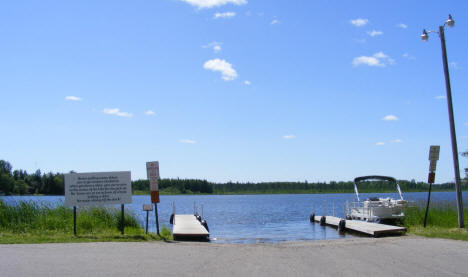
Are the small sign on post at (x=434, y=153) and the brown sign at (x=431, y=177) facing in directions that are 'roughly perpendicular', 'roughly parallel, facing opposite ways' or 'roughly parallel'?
roughly parallel

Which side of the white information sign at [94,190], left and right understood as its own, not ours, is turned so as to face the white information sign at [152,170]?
left

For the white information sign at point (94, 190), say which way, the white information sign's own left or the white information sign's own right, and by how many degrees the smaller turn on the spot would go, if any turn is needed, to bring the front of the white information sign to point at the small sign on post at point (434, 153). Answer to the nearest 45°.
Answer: approximately 90° to the white information sign's own left

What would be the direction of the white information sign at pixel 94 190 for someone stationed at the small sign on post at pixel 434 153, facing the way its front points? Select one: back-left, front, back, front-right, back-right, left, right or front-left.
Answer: front-right

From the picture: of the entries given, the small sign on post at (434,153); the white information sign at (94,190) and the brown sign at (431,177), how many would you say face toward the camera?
3

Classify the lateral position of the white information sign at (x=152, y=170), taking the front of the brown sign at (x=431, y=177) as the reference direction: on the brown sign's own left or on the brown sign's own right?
on the brown sign's own right

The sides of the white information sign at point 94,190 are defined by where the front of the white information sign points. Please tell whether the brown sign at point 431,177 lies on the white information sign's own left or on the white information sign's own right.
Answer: on the white information sign's own left

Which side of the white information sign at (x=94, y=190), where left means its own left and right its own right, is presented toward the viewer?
front

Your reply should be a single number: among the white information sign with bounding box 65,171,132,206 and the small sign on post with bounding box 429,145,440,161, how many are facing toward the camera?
2

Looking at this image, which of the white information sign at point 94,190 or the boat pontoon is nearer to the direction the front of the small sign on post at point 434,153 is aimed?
the white information sign

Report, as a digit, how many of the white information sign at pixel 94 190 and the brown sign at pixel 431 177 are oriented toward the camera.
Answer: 2

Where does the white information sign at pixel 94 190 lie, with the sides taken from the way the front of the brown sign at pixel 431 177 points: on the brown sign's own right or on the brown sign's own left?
on the brown sign's own right

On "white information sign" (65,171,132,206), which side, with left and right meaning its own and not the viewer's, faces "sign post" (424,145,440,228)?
left

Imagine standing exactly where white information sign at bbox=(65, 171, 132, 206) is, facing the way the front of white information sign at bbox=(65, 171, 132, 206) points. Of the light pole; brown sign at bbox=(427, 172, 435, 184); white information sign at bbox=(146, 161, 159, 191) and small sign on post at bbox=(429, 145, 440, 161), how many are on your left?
4
